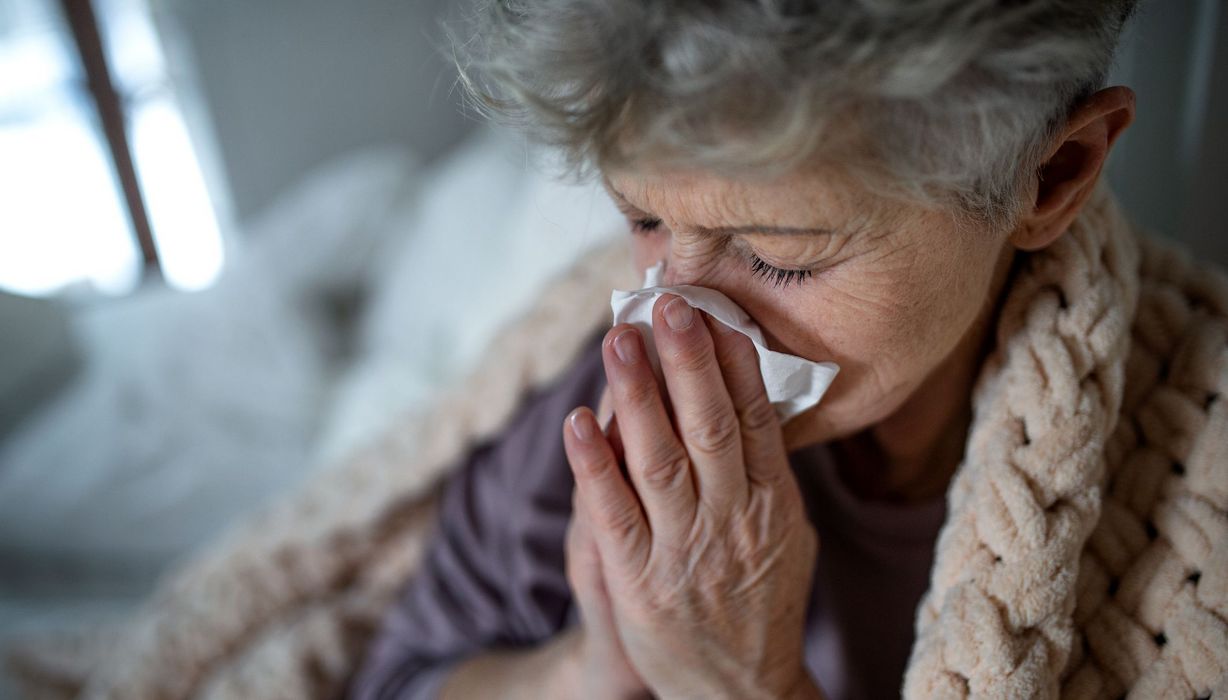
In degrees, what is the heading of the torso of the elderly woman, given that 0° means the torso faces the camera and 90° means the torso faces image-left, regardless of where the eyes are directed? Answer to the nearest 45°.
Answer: approximately 45°

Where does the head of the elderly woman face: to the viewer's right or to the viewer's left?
to the viewer's left
